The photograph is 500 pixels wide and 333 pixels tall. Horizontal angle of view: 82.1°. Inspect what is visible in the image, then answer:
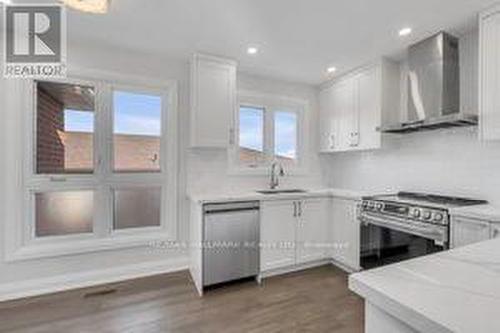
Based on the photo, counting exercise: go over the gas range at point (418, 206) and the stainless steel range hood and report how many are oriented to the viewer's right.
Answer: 0

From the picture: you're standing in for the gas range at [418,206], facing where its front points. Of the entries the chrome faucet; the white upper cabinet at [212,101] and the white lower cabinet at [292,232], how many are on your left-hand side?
0

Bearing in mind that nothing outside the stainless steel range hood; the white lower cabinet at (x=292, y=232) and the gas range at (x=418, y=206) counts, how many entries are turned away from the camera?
0

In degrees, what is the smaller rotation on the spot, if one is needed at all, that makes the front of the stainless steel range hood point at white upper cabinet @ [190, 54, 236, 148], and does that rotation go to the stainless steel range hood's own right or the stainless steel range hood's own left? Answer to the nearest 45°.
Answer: approximately 45° to the stainless steel range hood's own right

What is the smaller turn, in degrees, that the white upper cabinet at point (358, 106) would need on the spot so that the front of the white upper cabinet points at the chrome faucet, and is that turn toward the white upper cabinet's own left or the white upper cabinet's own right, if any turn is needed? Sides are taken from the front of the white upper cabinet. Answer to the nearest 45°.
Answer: approximately 45° to the white upper cabinet's own right

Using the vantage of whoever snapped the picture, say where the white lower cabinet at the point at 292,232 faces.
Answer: facing the viewer and to the right of the viewer

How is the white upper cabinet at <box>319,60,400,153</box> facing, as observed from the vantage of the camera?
facing the viewer and to the left of the viewer

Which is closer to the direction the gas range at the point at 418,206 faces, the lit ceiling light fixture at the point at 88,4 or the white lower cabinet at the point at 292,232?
the lit ceiling light fixture

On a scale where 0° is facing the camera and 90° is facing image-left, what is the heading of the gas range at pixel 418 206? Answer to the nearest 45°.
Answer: approximately 45°

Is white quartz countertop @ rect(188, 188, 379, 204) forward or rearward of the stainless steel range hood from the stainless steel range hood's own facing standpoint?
forward
